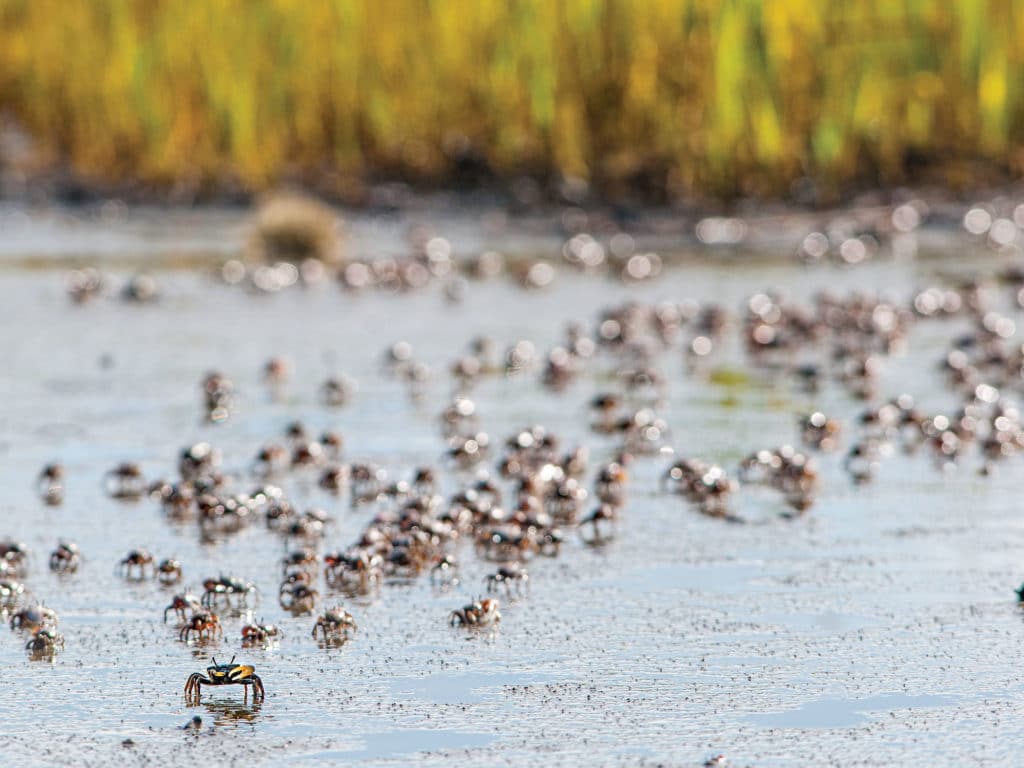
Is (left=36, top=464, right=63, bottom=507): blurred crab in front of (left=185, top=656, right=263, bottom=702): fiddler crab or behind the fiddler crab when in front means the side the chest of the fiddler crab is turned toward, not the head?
behind

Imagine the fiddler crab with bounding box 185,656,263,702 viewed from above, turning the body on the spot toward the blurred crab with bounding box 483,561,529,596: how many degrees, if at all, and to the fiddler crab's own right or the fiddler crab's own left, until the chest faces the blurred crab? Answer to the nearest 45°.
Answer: approximately 135° to the fiddler crab's own left

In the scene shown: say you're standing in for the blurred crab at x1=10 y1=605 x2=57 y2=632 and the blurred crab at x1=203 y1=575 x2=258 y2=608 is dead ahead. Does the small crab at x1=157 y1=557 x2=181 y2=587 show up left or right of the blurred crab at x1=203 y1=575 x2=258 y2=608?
left

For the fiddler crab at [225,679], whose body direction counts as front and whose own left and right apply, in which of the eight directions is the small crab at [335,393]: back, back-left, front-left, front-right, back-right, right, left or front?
back

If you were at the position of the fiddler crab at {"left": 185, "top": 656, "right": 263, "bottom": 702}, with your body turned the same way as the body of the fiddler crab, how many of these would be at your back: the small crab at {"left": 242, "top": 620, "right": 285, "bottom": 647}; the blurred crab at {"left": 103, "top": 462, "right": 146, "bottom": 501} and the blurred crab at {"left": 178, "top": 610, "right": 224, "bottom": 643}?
3

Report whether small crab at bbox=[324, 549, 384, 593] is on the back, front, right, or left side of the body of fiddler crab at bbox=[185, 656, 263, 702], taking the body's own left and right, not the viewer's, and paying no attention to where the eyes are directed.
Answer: back

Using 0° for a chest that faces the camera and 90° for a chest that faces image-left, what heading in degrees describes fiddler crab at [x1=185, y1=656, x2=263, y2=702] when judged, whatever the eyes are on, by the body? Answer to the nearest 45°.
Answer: approximately 0°

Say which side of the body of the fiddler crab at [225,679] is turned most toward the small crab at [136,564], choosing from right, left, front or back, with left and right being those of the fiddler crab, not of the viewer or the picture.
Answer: back
